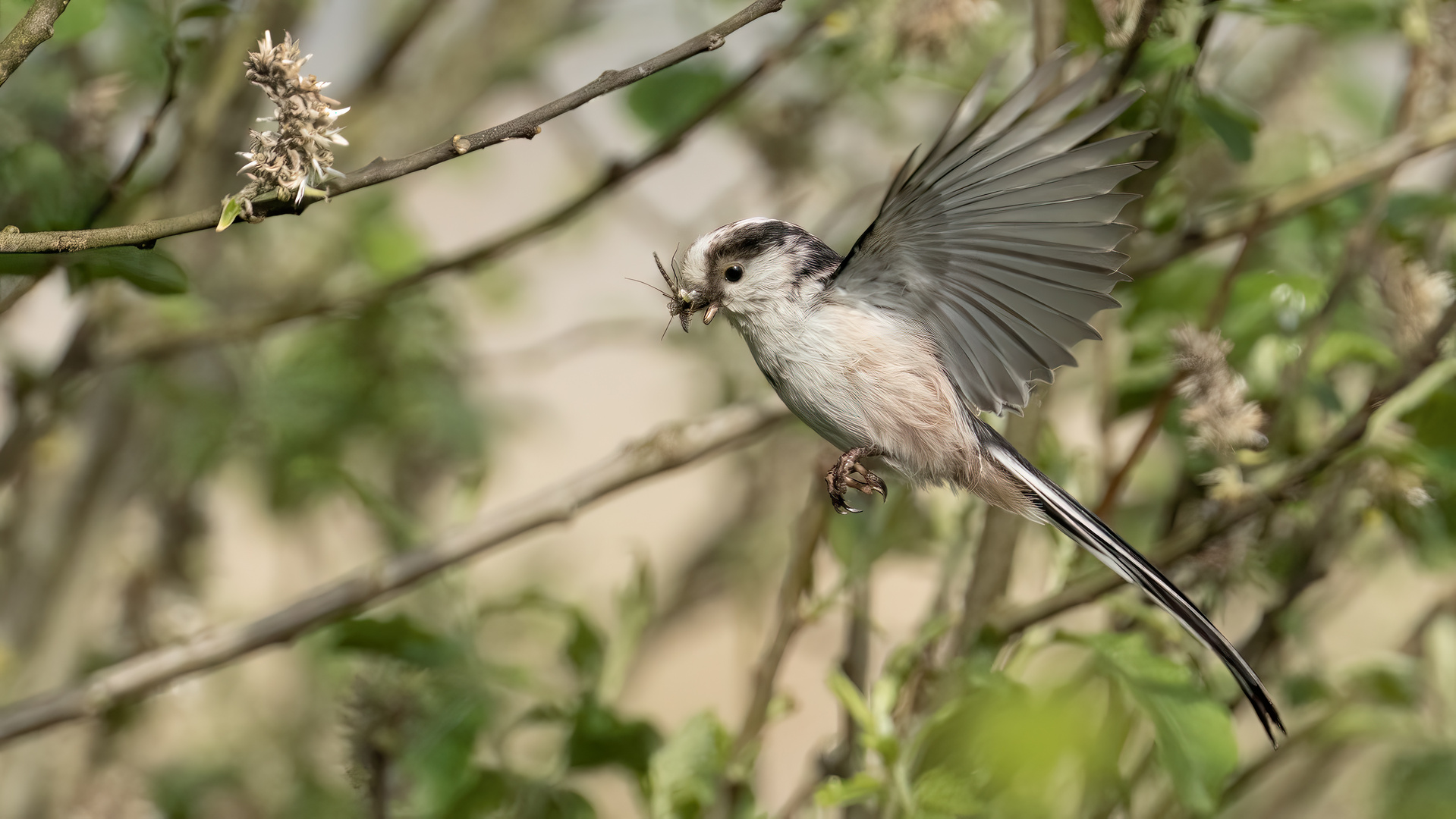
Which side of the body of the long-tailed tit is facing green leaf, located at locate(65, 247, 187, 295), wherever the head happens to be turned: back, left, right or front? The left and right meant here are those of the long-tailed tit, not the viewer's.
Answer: front

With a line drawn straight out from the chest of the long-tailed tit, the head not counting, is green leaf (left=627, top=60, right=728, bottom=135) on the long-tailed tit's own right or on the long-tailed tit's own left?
on the long-tailed tit's own right

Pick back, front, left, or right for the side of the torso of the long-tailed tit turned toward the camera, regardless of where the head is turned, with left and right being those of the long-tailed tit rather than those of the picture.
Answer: left

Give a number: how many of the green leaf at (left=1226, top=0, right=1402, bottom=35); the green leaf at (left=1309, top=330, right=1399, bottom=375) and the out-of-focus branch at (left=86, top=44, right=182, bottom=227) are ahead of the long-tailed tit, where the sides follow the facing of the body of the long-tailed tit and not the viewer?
1

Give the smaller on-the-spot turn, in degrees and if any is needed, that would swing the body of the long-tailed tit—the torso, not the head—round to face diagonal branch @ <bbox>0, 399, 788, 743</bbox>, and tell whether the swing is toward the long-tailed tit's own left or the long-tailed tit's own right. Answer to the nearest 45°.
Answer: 0° — it already faces it
